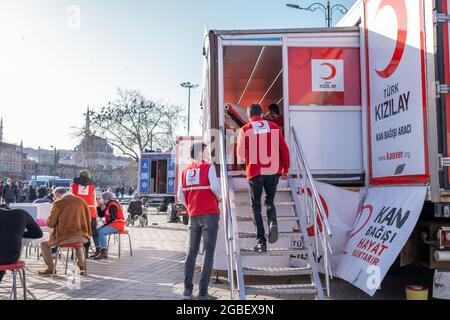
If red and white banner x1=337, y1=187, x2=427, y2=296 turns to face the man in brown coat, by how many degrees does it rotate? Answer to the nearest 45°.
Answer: approximately 90° to its right

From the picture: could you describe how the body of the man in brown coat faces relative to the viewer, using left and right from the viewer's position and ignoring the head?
facing away from the viewer and to the left of the viewer

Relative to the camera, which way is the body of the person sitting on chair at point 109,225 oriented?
to the viewer's left

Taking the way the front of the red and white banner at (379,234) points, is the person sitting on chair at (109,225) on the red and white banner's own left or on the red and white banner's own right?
on the red and white banner's own right

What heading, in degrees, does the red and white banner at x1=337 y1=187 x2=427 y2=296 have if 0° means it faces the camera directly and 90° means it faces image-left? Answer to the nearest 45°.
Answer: approximately 0°

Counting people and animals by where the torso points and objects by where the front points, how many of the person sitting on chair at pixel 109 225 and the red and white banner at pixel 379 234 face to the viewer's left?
1

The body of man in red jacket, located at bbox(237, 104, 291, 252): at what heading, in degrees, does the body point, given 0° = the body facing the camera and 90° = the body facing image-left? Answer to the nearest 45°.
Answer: approximately 180°

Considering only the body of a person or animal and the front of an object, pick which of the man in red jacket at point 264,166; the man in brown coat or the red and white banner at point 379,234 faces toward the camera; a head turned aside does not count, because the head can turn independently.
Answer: the red and white banner

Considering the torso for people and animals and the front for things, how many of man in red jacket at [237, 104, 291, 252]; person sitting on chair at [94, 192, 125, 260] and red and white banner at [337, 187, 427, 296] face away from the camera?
1

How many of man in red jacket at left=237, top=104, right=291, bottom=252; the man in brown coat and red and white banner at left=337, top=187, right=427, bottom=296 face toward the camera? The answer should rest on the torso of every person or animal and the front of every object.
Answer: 1
